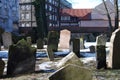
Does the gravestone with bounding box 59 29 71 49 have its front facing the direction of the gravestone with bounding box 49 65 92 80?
yes

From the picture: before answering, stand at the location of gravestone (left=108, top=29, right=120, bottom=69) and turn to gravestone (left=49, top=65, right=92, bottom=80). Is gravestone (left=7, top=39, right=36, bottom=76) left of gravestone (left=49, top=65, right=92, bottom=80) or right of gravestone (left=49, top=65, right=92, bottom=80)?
right

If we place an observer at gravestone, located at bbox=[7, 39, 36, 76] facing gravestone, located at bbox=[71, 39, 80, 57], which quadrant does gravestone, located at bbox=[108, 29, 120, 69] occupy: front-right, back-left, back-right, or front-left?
front-right

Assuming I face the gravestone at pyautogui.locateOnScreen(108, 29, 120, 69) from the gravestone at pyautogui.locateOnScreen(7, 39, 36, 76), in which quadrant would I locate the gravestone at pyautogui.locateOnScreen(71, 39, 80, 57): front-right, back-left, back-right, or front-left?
front-left

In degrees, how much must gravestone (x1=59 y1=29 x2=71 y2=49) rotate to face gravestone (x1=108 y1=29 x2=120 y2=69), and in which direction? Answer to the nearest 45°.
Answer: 0° — it already faces it

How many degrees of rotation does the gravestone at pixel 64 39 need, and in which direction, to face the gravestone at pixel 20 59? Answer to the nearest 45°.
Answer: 0° — it already faces it

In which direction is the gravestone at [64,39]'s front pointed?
toward the camera
